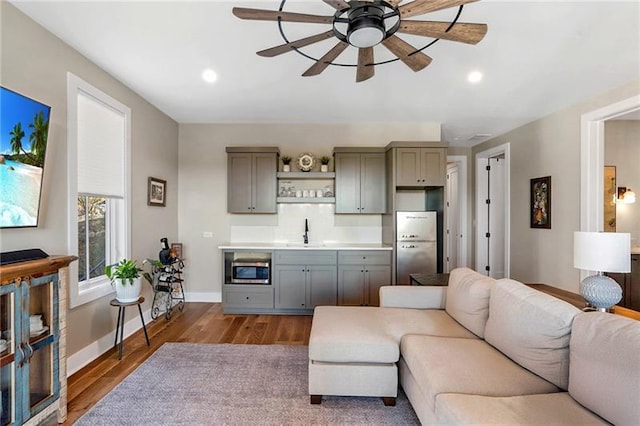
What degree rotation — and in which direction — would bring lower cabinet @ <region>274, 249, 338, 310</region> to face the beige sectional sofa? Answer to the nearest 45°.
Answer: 0° — it already faces it

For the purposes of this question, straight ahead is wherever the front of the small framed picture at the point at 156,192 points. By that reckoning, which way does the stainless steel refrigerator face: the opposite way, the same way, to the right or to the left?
to the right

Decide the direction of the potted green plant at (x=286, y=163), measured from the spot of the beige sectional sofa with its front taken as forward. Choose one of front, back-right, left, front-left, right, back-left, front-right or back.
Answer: front-right

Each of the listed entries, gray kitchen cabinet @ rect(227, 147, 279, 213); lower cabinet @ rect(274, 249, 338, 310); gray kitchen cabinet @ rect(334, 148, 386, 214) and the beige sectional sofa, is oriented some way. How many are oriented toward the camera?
3

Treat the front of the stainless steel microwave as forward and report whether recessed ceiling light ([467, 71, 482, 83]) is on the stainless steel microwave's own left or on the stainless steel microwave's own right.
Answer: on the stainless steel microwave's own left

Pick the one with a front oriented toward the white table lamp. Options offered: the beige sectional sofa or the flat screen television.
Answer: the flat screen television

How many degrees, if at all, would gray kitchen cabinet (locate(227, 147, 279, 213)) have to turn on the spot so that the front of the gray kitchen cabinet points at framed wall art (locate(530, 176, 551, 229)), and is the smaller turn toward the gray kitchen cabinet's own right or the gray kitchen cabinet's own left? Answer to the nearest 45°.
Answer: approximately 90° to the gray kitchen cabinet's own left

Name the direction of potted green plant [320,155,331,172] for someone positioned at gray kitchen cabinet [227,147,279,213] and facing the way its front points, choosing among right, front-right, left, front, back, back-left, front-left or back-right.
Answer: left

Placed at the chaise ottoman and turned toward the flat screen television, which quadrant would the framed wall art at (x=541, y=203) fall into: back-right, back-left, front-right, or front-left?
back-right

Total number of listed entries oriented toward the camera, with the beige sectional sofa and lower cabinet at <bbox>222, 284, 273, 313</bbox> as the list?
1
